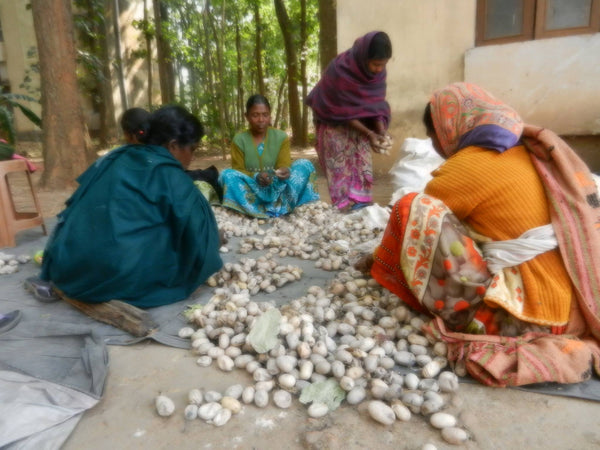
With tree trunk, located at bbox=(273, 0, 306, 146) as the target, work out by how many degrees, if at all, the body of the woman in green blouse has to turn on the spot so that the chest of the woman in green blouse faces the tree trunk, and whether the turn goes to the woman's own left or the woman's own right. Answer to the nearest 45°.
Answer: approximately 180°

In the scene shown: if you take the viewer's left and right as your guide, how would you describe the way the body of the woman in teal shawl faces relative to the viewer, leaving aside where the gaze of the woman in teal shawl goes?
facing away from the viewer and to the right of the viewer

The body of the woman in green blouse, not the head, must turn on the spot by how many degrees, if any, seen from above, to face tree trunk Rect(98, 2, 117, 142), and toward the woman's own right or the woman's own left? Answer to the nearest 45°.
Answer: approximately 135° to the woman's own right

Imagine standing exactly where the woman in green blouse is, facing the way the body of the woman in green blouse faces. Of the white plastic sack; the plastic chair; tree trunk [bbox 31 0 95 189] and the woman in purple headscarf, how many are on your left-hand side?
2

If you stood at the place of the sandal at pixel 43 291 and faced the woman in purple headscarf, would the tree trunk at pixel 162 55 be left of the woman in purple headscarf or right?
left

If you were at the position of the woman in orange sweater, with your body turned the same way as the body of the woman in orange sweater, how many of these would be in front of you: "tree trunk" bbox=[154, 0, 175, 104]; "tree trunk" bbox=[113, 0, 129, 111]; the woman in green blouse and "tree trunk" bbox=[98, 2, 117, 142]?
4

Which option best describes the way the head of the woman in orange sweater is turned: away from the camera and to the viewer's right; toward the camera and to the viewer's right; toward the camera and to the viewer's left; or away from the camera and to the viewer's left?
away from the camera and to the viewer's left

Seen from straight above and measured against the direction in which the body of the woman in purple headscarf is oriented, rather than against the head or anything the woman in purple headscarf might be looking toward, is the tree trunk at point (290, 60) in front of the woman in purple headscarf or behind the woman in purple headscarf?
behind

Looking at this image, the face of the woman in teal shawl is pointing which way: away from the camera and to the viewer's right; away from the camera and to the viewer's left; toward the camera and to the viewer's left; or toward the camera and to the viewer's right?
away from the camera and to the viewer's right

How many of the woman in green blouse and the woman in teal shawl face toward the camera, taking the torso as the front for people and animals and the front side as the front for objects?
1

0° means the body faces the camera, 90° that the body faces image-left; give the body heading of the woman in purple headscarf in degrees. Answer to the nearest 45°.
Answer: approximately 315°

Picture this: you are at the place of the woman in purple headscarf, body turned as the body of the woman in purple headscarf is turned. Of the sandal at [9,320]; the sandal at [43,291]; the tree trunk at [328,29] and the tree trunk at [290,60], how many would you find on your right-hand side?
2

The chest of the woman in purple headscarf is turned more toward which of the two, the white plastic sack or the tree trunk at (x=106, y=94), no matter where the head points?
the white plastic sack

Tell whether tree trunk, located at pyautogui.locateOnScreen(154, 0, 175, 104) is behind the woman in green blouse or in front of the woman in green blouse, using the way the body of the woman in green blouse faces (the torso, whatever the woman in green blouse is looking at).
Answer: behind
